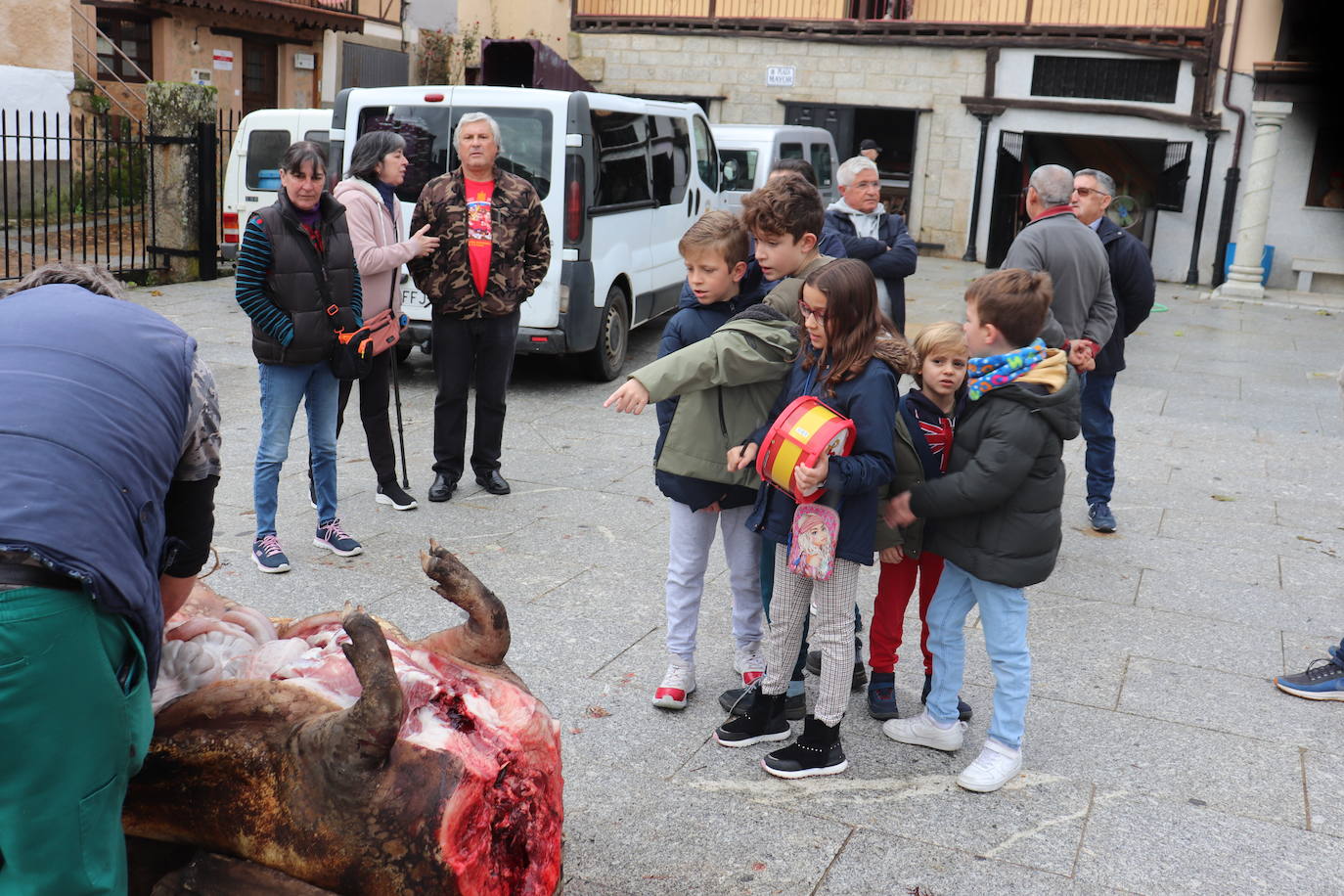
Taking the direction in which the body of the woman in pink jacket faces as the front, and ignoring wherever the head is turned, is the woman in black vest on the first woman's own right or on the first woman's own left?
on the first woman's own right

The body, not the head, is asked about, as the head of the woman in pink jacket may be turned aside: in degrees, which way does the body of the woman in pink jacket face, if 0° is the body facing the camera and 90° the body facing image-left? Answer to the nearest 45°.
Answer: approximately 270°

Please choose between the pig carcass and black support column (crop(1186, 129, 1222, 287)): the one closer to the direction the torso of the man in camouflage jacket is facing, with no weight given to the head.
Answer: the pig carcass

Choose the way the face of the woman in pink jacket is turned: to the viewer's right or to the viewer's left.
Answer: to the viewer's right

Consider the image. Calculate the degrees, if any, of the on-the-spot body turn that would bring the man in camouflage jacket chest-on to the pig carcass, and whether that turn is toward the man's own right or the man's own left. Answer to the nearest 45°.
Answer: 0° — they already face it

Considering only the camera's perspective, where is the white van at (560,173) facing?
facing away from the viewer and to the right of the viewer

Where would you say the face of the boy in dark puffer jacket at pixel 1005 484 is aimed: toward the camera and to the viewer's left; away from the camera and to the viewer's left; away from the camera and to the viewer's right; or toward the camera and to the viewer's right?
away from the camera and to the viewer's left

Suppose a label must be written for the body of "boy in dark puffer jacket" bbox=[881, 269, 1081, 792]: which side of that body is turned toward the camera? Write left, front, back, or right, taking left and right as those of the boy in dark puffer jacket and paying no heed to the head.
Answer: left
